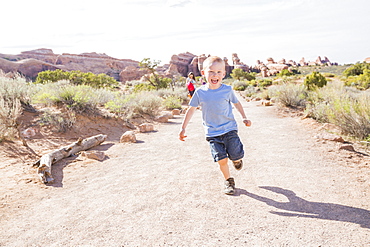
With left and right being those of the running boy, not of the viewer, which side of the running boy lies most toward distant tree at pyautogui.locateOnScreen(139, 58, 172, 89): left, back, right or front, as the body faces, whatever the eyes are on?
back

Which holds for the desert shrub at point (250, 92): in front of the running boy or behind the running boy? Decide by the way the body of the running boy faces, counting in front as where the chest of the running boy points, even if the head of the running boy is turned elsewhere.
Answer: behind

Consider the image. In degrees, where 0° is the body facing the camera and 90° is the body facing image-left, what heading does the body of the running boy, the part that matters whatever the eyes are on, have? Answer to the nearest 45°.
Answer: approximately 0°

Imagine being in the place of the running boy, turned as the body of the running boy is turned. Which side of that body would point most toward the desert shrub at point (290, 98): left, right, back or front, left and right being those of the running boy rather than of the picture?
back

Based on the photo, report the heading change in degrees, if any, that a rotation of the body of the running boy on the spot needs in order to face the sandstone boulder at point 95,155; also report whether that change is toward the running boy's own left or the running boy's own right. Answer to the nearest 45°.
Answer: approximately 135° to the running boy's own right
